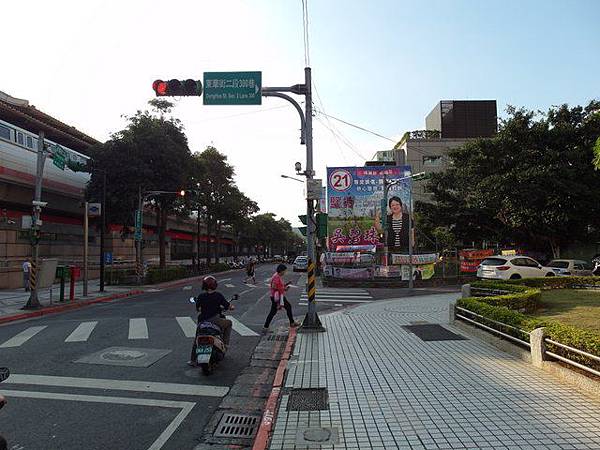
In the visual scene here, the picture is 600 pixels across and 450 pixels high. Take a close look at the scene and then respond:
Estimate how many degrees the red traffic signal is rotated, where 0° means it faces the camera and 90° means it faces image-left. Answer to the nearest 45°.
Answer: approximately 0°

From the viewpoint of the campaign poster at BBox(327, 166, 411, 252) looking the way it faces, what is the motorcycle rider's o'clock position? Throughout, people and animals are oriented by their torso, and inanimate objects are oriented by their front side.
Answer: The motorcycle rider is roughly at 12 o'clock from the campaign poster.

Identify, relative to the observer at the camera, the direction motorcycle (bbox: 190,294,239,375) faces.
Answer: facing away from the viewer

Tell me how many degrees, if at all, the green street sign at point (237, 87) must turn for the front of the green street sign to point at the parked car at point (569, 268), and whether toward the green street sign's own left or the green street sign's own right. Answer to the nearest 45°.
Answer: approximately 135° to the green street sign's own left

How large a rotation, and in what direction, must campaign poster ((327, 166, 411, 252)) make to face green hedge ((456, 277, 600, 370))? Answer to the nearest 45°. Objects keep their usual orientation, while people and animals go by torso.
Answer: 0° — it already faces it

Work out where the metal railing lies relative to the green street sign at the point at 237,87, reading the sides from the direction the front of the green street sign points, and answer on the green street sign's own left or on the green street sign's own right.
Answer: on the green street sign's own left

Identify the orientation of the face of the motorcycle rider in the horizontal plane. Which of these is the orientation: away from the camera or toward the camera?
away from the camera

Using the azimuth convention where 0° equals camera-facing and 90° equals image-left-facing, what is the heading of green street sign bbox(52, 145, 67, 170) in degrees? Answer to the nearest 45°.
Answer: approximately 315°

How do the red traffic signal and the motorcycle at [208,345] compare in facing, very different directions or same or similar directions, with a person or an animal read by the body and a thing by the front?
very different directions

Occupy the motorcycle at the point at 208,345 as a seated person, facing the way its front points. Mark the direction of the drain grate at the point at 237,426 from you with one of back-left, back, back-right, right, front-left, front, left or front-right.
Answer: back
